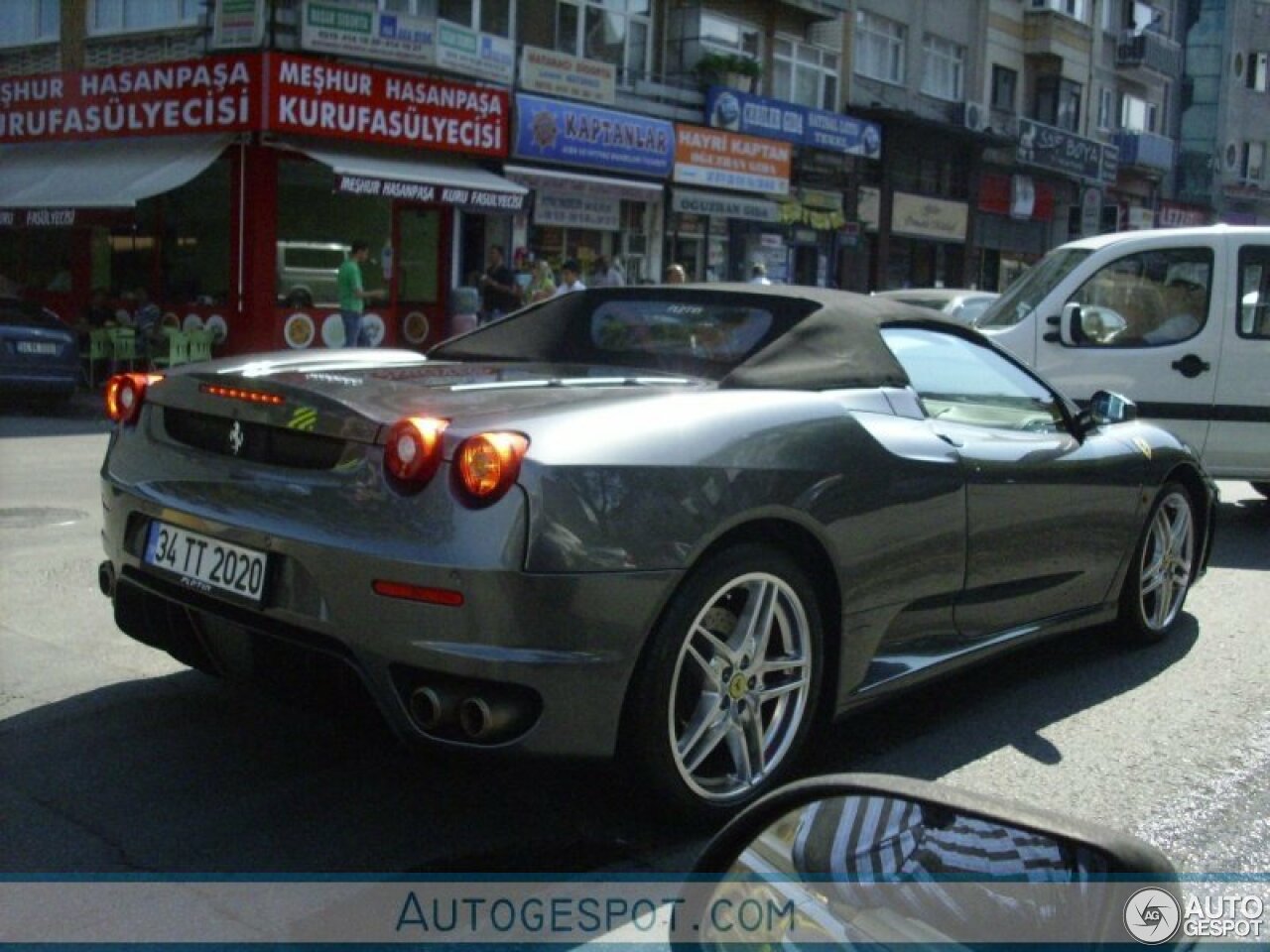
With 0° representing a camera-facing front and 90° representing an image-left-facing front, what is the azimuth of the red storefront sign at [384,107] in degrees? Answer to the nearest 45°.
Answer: approximately 315°

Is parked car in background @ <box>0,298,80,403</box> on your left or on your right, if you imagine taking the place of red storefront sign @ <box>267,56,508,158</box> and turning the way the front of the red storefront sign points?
on your right

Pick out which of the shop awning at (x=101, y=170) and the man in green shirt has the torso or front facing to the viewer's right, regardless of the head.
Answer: the man in green shirt

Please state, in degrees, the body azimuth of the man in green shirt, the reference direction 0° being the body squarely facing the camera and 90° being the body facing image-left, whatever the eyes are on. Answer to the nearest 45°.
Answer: approximately 270°

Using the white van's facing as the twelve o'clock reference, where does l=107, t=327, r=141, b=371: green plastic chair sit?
The green plastic chair is roughly at 1 o'clock from the white van.

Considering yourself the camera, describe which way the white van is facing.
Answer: facing to the left of the viewer

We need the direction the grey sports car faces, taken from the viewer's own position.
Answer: facing away from the viewer and to the right of the viewer

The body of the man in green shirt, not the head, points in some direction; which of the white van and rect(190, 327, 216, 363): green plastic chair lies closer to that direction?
the white van

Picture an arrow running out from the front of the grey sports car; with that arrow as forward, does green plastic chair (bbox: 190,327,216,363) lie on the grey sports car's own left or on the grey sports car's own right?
on the grey sports car's own left
